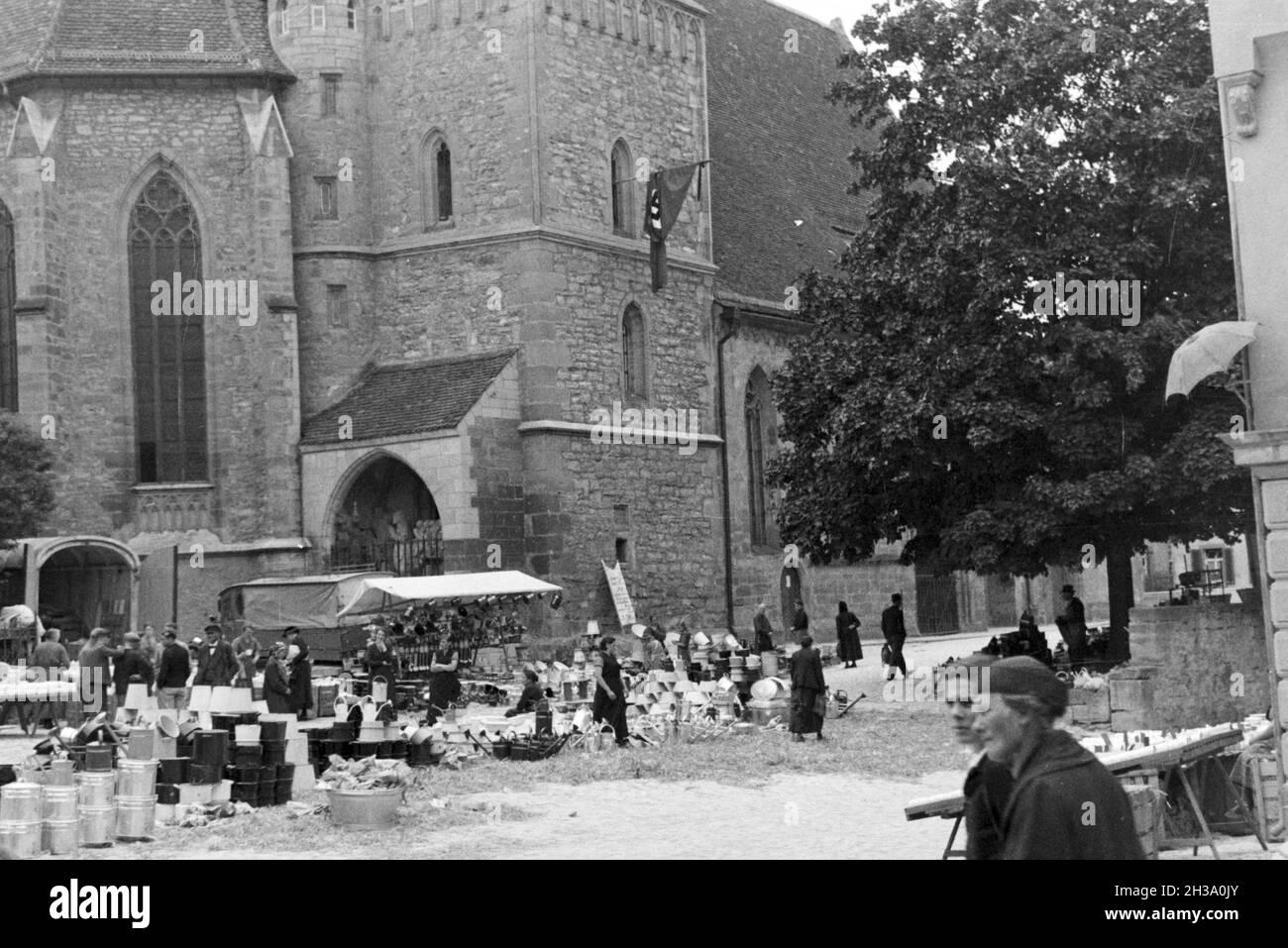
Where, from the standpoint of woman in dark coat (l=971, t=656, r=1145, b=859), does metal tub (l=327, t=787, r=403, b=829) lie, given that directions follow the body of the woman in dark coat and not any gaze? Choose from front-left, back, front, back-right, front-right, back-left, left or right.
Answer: front-right

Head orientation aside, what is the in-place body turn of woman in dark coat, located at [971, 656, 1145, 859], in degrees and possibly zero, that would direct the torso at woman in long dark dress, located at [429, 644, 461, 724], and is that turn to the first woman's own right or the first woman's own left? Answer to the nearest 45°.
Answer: approximately 45° to the first woman's own right

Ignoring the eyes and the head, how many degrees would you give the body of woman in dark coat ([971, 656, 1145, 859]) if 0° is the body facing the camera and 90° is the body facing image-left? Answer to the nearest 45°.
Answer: approximately 90°

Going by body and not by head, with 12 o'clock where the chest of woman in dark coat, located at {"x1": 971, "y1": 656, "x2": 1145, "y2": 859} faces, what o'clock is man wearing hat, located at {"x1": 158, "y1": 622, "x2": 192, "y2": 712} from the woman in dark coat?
The man wearing hat is roughly at 2 o'clock from the woman in dark coat.

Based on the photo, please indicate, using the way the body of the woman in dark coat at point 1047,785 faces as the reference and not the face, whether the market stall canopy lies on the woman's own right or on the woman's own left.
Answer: on the woman's own right

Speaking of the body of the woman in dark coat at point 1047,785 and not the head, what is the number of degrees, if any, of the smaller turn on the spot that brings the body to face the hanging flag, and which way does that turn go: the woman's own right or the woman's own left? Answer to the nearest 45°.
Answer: approximately 90° to the woman's own right

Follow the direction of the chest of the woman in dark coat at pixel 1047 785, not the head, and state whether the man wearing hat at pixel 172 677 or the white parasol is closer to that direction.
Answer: the man wearing hat

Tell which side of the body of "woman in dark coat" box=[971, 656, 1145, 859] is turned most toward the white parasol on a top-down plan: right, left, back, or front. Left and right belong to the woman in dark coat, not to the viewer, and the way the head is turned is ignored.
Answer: right

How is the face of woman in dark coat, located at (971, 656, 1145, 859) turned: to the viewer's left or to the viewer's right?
to the viewer's left

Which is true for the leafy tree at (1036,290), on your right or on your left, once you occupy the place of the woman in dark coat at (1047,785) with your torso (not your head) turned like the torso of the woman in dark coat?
on your right

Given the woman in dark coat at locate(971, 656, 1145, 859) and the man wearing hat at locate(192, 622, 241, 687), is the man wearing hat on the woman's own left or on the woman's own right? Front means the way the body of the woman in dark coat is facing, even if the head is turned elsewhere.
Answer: on the woman's own right

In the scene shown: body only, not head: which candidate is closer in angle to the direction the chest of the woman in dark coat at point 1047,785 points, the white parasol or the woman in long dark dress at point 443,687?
the woman in long dark dress

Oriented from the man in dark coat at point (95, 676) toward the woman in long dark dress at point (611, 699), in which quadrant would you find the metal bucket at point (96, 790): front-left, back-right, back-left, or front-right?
front-right

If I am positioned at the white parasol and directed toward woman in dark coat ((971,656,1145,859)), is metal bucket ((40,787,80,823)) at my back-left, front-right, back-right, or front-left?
front-right

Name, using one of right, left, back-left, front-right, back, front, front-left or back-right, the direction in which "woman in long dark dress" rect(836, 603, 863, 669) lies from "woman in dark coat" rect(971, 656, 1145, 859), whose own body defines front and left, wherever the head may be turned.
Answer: right
